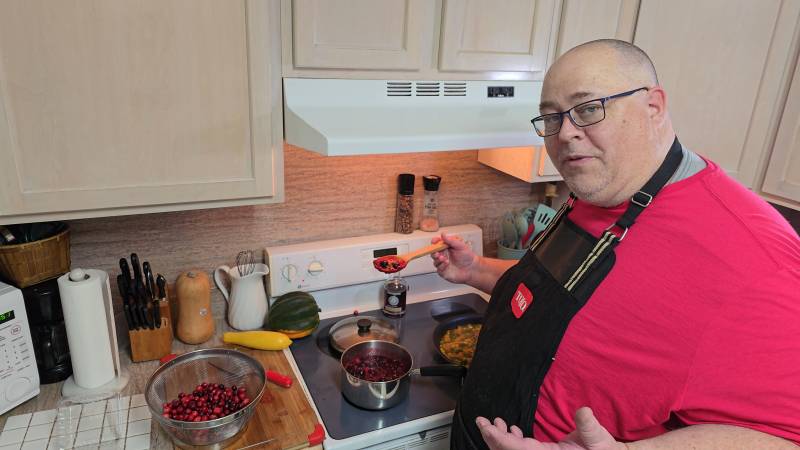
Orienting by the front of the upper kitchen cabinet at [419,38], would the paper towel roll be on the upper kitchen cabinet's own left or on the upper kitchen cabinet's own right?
on the upper kitchen cabinet's own right

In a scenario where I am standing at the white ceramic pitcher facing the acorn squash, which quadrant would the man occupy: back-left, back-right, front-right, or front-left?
front-right

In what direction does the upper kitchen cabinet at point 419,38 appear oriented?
toward the camera
